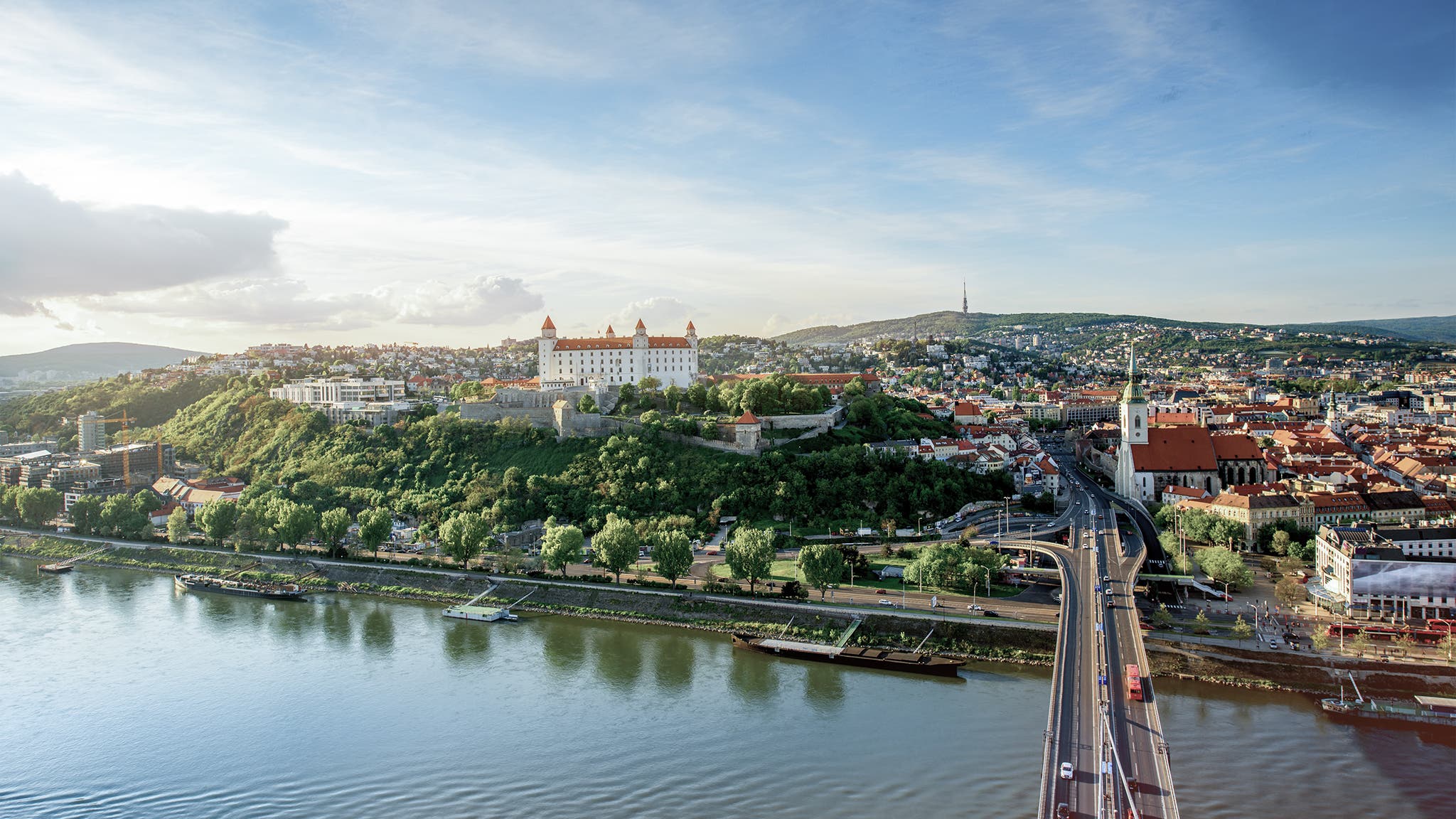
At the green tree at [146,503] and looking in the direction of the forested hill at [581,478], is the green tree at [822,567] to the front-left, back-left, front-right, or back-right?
front-right
